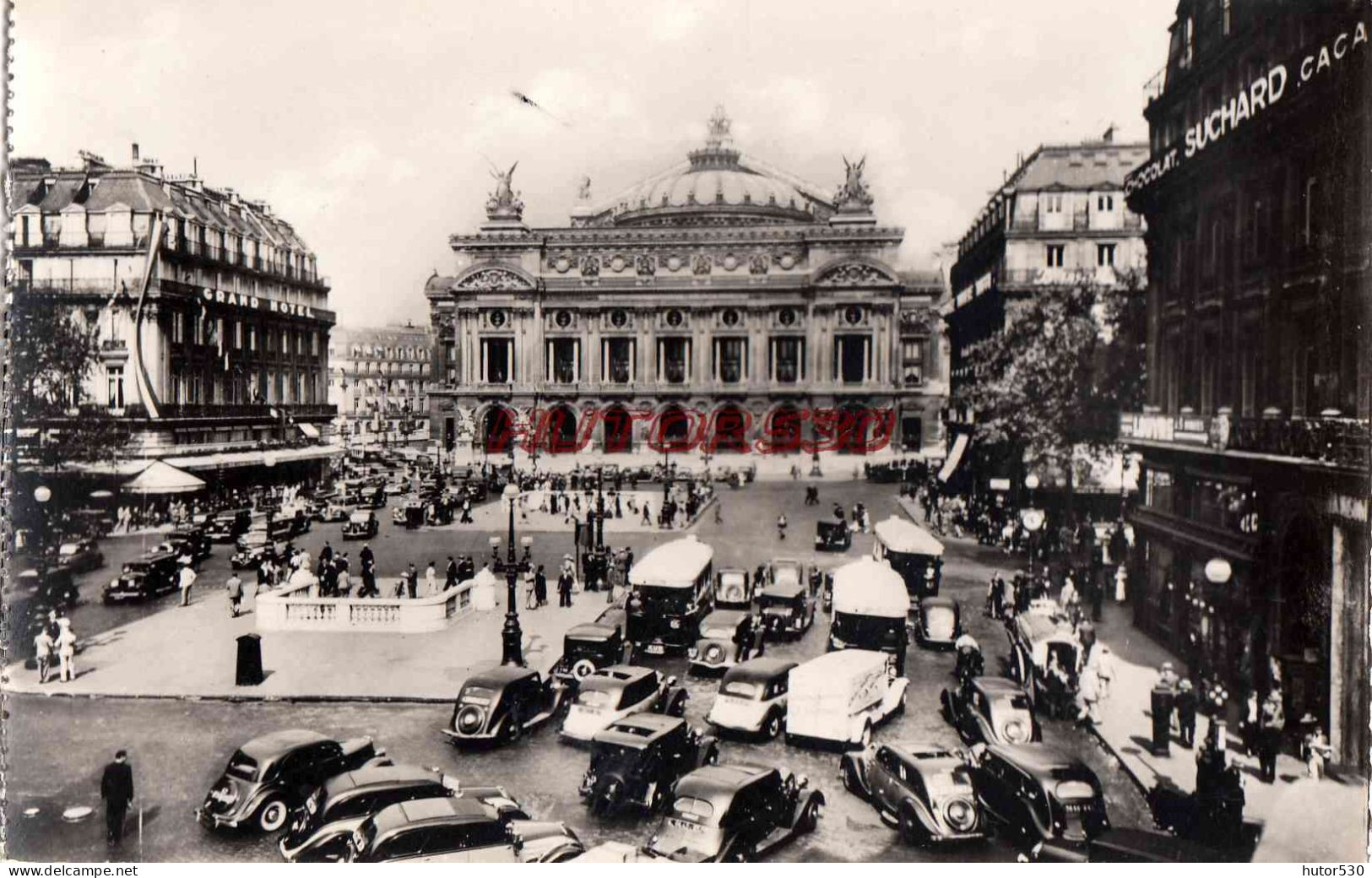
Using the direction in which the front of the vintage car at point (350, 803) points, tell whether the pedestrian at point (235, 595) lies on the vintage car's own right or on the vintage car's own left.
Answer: on the vintage car's own left

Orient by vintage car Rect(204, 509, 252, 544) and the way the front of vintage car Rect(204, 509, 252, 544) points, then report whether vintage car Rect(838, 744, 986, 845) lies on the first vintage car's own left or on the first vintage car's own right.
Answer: on the first vintage car's own left

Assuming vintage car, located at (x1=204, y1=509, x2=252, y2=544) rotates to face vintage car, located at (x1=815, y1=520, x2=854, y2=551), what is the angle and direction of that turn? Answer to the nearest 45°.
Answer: approximately 135° to its left

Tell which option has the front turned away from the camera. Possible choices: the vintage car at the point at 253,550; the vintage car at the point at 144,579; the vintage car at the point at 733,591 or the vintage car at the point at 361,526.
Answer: the vintage car at the point at 733,591
